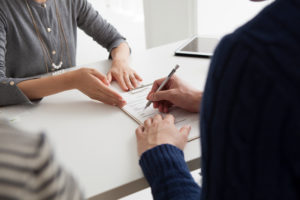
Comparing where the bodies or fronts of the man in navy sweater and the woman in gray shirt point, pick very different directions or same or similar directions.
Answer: very different directions

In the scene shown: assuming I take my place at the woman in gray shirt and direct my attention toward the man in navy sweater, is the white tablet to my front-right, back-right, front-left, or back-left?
front-left

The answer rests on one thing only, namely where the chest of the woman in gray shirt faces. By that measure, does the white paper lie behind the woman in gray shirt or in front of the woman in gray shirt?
in front

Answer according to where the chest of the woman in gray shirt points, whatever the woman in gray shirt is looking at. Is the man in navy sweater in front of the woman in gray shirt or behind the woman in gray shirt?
in front

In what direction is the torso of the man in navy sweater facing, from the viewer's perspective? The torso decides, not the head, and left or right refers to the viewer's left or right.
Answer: facing away from the viewer and to the left of the viewer

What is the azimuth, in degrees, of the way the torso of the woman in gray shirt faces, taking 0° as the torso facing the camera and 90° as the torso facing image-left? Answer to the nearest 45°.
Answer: approximately 315°

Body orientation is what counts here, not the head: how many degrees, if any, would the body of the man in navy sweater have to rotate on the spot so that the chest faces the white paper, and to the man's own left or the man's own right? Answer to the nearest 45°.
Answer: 0° — they already face it

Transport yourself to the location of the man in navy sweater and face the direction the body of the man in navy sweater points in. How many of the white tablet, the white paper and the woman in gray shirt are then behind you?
0

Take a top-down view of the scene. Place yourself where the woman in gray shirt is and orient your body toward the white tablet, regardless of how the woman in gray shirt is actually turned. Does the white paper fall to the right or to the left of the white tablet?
right

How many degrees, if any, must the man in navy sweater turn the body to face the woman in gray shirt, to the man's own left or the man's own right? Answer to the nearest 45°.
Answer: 0° — they already face them
